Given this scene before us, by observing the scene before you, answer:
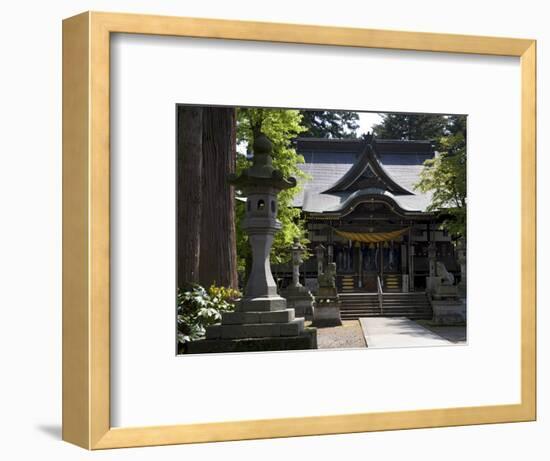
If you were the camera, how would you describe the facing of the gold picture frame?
facing the viewer and to the right of the viewer
